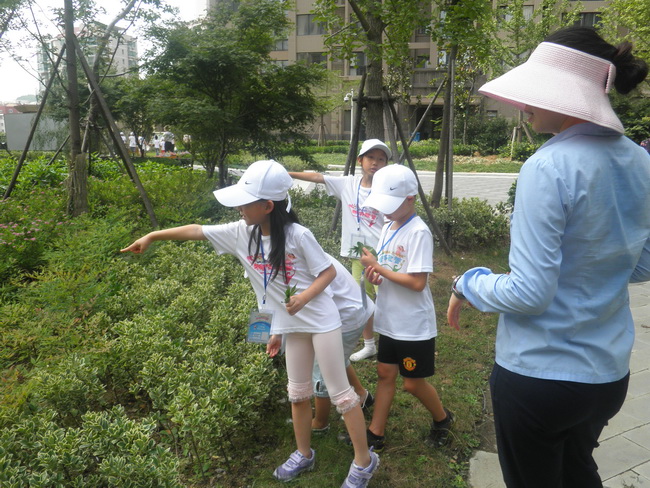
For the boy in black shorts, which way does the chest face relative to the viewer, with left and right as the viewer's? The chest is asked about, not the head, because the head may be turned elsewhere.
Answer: facing the viewer and to the left of the viewer

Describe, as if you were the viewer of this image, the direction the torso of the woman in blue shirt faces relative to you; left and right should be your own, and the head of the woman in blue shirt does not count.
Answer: facing away from the viewer and to the left of the viewer

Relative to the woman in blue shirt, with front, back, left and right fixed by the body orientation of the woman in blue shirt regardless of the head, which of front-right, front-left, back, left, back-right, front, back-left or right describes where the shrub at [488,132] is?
front-right

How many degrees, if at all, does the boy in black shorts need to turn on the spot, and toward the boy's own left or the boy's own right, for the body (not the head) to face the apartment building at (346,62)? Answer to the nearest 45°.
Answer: approximately 135° to the boy's own right

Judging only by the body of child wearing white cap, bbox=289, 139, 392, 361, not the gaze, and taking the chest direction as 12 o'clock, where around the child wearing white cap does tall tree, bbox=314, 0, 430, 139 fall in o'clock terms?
The tall tree is roughly at 6 o'clock from the child wearing white cap.

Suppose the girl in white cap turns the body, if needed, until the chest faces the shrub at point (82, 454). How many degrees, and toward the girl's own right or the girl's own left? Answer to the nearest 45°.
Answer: approximately 45° to the girl's own right

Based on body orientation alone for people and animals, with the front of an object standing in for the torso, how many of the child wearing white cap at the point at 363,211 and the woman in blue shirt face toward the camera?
1

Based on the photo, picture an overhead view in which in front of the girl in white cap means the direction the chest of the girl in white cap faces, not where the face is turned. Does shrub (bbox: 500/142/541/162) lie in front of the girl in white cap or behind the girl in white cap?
behind

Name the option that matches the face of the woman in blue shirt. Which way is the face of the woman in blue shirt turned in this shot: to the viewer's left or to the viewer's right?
to the viewer's left

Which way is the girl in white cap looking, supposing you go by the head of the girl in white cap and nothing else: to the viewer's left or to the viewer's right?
to the viewer's left
